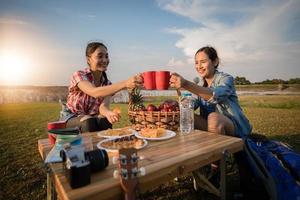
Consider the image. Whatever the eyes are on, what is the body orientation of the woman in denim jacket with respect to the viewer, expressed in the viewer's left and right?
facing the viewer and to the left of the viewer

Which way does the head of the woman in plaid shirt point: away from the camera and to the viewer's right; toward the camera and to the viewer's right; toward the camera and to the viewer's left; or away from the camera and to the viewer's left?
toward the camera and to the viewer's right

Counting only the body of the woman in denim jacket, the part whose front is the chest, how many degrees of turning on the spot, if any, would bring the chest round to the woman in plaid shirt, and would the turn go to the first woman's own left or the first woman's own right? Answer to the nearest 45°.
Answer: approximately 45° to the first woman's own right

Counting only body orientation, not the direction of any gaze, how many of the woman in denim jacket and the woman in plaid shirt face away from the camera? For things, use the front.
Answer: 0

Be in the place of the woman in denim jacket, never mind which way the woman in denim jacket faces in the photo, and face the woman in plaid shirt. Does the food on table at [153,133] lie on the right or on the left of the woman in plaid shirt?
left

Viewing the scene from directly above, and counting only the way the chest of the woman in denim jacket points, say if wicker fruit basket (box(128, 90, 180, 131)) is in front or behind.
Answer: in front

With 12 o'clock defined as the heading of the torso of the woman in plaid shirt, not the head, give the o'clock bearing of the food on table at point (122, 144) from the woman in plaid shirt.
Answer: The food on table is roughly at 1 o'clock from the woman in plaid shirt.

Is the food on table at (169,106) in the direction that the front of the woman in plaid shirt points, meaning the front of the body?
yes

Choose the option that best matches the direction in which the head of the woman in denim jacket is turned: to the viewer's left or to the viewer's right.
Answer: to the viewer's left

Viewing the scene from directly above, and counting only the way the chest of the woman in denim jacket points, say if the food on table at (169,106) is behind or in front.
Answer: in front

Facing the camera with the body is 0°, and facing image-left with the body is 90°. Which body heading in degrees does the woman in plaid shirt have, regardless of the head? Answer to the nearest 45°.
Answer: approximately 315°

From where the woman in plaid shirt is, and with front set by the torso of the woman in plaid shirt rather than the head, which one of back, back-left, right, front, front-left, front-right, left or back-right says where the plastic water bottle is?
front
